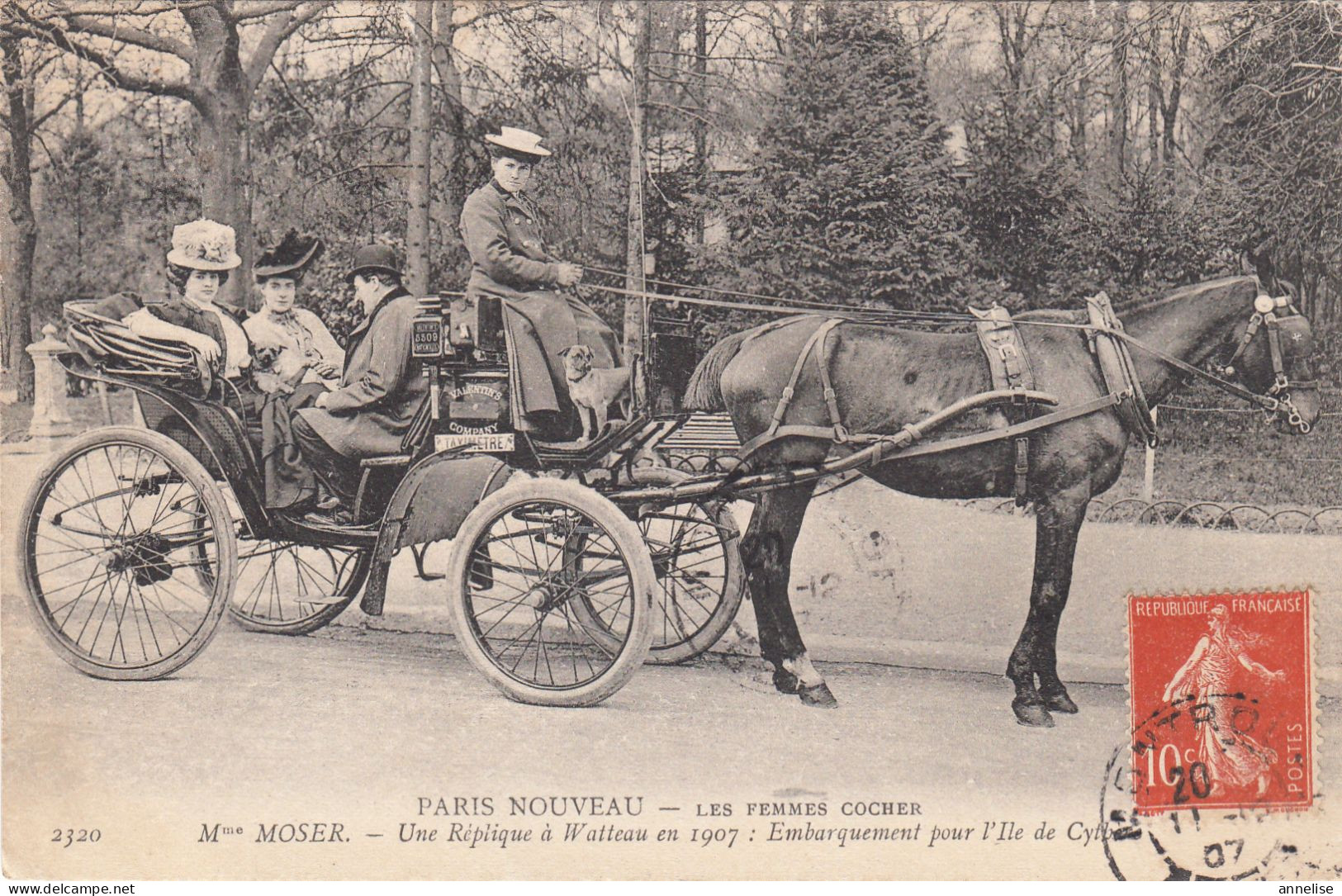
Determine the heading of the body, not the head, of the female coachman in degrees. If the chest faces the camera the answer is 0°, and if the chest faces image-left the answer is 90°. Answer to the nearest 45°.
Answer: approximately 315°

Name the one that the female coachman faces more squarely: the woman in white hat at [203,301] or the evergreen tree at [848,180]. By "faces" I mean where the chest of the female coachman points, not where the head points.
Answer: the evergreen tree

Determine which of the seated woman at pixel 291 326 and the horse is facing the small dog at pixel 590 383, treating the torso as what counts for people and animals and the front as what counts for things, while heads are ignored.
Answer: the seated woman

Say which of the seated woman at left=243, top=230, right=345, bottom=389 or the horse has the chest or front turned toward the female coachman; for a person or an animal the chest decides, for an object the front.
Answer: the seated woman

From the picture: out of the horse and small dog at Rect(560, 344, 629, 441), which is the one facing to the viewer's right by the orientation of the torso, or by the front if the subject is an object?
the horse

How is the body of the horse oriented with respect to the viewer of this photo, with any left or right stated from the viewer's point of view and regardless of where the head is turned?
facing to the right of the viewer

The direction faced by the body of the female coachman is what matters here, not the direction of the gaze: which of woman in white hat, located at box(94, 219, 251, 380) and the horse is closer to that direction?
the horse

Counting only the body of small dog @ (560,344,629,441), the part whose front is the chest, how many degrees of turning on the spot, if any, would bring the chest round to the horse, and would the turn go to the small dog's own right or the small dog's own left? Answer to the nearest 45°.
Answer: approximately 135° to the small dog's own left
